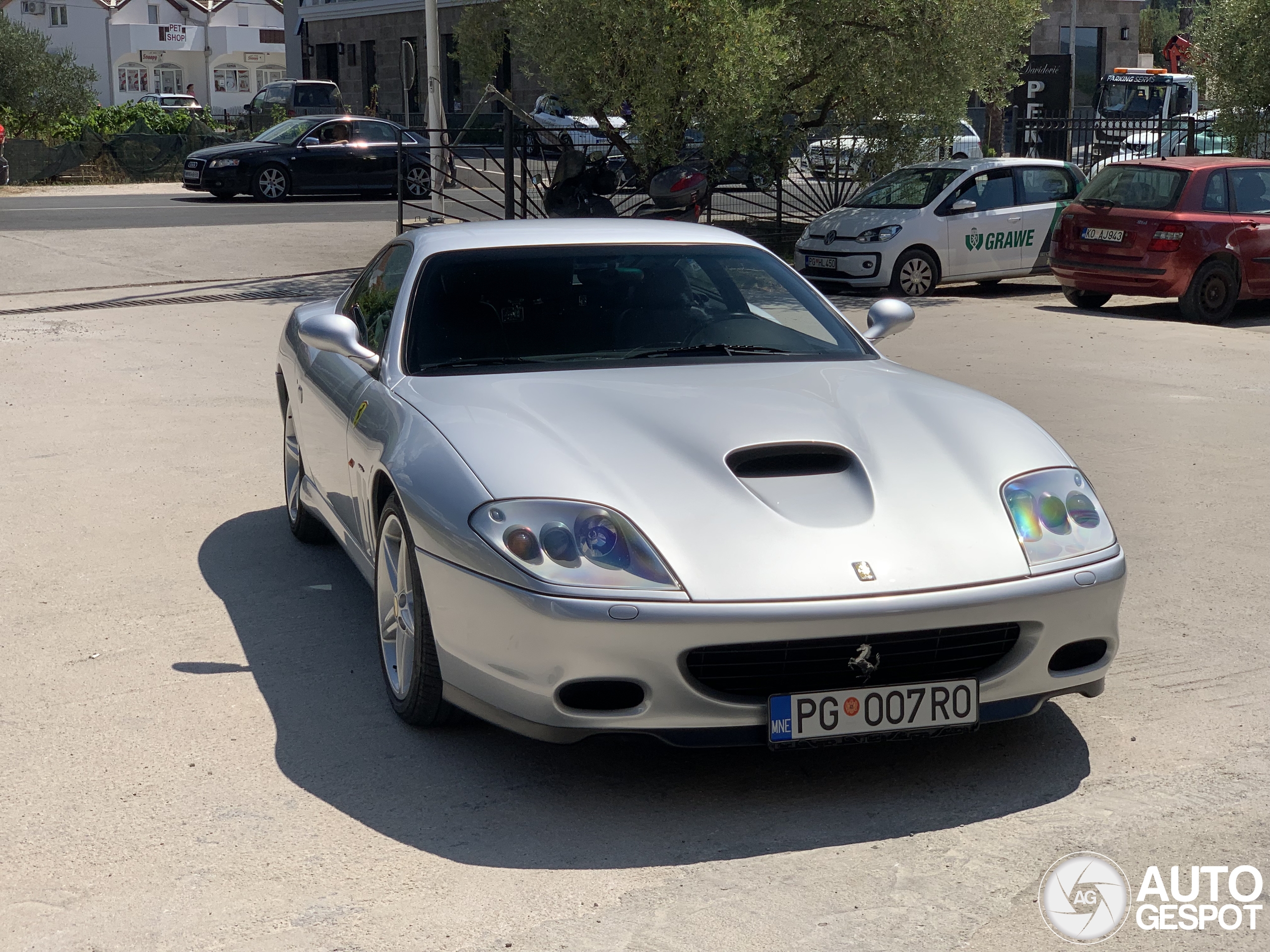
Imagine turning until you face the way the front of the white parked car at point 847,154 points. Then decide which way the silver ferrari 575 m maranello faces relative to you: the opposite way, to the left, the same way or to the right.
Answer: to the left

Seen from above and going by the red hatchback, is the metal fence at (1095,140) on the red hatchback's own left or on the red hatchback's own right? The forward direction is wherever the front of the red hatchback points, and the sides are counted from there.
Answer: on the red hatchback's own left

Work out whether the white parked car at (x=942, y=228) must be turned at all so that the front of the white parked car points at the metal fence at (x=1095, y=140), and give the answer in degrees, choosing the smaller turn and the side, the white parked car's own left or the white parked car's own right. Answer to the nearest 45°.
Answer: approximately 135° to the white parked car's own right

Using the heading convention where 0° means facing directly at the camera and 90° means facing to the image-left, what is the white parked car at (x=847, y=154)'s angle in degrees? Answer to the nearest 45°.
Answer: approximately 45°

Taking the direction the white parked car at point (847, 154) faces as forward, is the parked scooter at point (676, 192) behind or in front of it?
in front

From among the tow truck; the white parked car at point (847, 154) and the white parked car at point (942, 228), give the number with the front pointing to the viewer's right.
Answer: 0

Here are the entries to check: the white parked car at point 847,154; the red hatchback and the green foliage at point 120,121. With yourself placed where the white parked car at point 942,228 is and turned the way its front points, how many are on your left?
1

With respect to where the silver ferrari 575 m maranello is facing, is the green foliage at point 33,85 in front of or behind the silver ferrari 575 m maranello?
behind

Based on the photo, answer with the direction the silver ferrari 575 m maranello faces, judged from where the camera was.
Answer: facing the viewer and to the right of the viewer

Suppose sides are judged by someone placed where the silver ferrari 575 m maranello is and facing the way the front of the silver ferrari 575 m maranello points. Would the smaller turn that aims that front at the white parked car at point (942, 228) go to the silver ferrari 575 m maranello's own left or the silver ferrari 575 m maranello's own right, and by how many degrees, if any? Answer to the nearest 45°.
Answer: approximately 135° to the silver ferrari 575 m maranello's own left

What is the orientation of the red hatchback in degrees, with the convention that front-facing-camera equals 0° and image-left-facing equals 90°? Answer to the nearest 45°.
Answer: approximately 225°

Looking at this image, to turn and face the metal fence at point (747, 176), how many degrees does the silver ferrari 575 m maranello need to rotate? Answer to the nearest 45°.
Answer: approximately 135° to its left

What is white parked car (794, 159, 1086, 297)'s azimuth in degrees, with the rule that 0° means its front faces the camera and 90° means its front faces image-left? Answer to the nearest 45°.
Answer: approximately 45°

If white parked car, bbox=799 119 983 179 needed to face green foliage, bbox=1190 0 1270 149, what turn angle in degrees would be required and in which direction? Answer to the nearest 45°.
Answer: approximately 90° to its left

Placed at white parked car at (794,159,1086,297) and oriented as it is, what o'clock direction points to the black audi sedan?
The black audi sedan is roughly at 3 o'clock from the white parked car.

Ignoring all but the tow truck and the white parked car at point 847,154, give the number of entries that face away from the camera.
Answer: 0

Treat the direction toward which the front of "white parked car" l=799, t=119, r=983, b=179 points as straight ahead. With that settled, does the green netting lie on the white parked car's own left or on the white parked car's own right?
on the white parked car's own right
